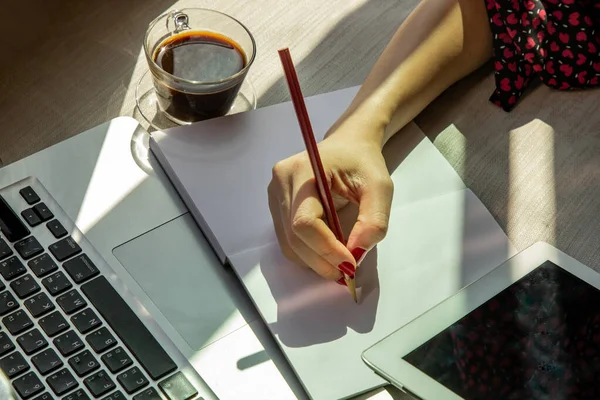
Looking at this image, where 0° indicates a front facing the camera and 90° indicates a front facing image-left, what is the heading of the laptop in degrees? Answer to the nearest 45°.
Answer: approximately 225°
